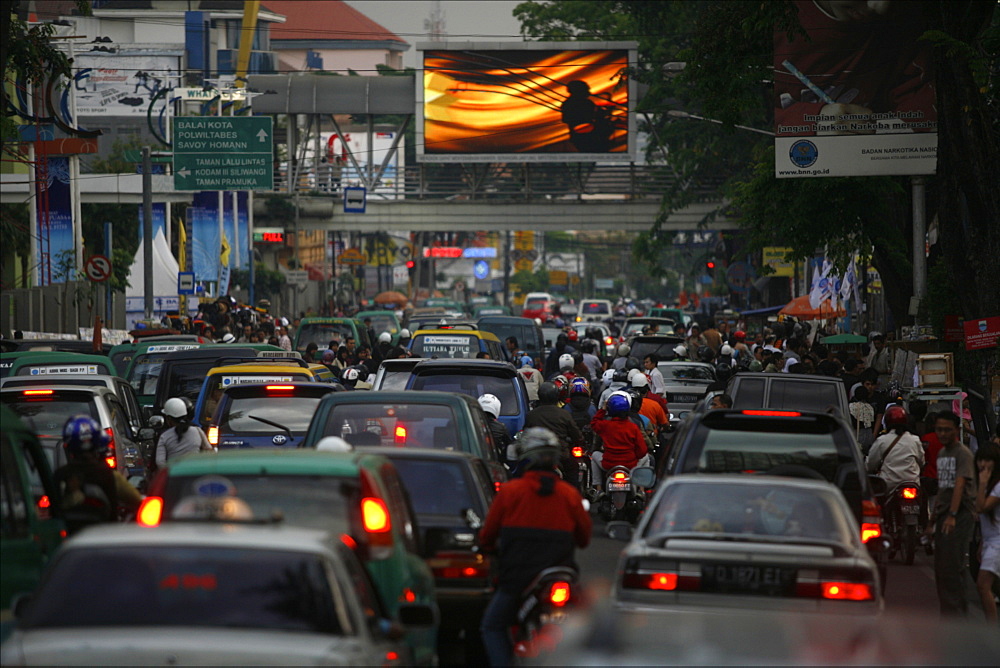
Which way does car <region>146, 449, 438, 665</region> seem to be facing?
away from the camera

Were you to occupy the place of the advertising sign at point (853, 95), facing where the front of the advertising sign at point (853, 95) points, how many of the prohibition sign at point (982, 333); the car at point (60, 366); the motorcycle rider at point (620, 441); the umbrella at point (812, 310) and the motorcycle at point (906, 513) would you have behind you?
1

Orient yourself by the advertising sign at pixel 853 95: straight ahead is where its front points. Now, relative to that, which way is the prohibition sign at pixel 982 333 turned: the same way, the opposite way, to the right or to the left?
the same way

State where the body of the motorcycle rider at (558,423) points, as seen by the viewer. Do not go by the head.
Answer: away from the camera

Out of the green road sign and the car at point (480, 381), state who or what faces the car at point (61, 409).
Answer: the green road sign

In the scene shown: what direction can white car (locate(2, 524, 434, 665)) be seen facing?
away from the camera

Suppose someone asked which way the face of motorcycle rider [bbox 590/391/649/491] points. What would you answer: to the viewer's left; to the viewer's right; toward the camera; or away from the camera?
away from the camera

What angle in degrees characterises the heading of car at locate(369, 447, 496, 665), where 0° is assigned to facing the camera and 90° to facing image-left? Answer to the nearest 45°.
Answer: approximately 180°

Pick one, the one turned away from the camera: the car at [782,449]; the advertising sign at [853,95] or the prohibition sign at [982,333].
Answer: the car

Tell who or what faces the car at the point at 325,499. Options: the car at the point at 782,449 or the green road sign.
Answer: the green road sign

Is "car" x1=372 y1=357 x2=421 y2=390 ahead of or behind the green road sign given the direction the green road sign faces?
ahead

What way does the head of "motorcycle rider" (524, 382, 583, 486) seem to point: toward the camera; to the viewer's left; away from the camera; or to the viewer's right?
away from the camera

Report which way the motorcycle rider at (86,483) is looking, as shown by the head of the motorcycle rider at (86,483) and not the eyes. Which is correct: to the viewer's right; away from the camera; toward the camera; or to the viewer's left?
away from the camera

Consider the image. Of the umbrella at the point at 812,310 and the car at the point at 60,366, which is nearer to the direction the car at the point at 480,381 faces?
the umbrella

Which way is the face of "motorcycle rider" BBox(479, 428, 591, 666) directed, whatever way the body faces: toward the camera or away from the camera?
away from the camera

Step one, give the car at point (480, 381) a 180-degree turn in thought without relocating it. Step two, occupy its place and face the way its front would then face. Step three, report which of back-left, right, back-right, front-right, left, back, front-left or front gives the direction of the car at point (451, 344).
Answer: back

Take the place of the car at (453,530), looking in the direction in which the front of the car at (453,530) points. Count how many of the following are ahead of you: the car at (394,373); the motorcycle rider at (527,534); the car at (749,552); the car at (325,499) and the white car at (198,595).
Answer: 1

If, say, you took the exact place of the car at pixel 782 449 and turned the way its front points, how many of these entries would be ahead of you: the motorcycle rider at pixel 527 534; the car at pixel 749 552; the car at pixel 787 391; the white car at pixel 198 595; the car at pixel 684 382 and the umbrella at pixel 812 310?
3

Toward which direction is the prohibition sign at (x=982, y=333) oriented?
toward the camera

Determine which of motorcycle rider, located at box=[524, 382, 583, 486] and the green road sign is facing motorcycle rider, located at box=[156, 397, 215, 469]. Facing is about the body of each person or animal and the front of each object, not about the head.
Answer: the green road sign

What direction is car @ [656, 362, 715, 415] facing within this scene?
away from the camera
